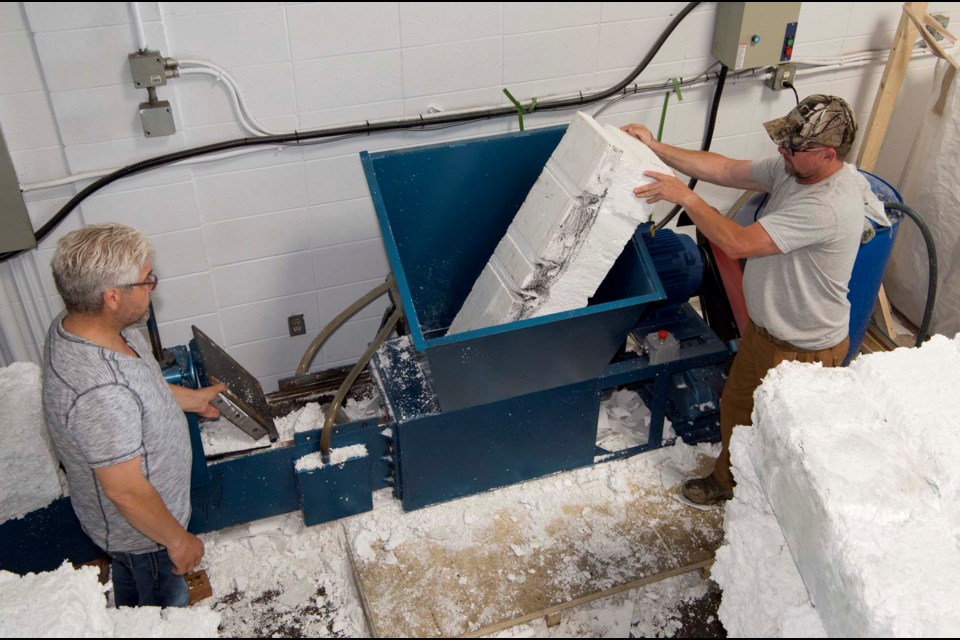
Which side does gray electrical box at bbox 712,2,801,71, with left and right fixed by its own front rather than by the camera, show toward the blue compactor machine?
right

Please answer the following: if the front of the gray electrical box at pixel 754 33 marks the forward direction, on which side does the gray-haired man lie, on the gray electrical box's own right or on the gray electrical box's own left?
on the gray electrical box's own right

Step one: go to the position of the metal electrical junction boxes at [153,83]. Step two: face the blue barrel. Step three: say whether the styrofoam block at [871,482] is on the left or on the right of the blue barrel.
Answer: right

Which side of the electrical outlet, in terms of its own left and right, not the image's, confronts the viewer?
front

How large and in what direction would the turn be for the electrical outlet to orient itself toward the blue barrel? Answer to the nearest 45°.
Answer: approximately 90° to its left

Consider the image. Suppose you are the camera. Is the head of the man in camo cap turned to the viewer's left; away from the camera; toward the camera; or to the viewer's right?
to the viewer's left

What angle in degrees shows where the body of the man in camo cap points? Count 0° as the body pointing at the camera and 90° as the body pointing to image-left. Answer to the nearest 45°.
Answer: approximately 90°

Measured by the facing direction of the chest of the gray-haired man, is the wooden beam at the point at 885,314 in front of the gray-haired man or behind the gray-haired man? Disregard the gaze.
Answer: in front

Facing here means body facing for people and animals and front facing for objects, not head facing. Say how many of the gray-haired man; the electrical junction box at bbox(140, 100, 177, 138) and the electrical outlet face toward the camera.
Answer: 2

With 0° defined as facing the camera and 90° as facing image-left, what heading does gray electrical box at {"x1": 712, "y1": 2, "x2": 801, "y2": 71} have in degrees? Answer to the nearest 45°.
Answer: approximately 315°

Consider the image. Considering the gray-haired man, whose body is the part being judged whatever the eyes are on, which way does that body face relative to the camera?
to the viewer's right
